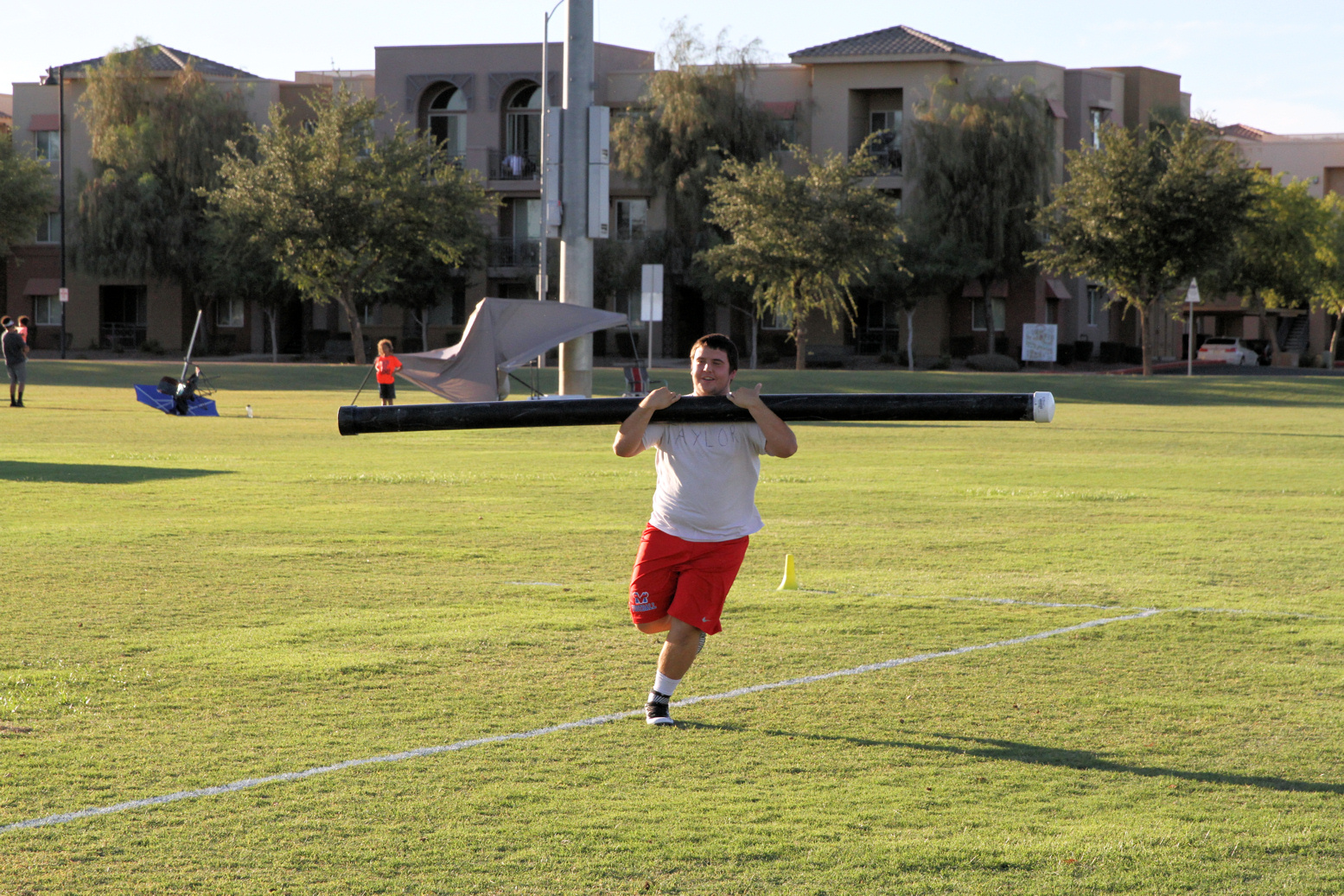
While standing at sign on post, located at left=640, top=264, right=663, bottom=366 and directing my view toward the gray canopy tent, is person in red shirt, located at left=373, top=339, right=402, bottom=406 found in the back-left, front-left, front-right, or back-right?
front-right

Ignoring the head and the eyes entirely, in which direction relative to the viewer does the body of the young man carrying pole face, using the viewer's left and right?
facing the viewer

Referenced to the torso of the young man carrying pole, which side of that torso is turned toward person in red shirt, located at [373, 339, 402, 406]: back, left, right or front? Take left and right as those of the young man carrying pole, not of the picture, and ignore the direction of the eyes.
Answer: back

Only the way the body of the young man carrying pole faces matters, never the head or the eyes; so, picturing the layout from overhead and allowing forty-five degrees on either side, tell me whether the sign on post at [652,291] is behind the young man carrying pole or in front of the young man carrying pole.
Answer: behind

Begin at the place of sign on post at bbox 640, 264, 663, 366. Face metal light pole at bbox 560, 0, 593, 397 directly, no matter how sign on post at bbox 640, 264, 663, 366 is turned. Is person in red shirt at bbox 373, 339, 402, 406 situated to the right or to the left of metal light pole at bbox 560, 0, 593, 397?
right

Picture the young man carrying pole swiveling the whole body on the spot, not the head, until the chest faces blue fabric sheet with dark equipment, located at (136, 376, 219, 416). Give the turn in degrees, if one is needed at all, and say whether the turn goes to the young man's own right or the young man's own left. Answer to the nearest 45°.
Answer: approximately 180°

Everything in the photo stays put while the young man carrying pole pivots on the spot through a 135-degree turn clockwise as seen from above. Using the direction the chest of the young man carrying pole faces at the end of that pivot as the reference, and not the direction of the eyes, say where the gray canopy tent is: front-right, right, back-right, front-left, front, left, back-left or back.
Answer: front-right
